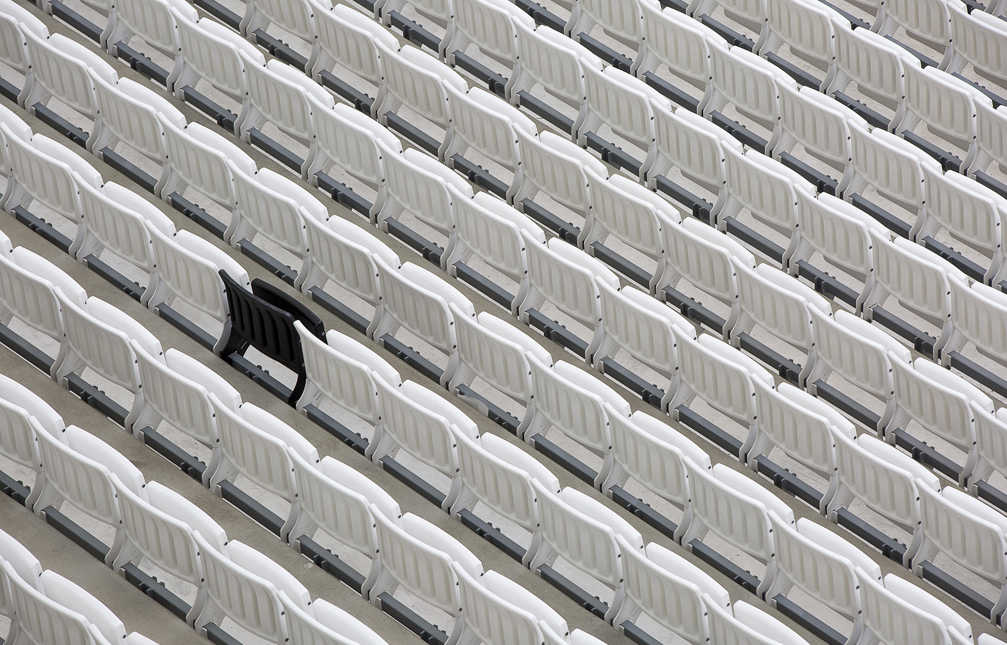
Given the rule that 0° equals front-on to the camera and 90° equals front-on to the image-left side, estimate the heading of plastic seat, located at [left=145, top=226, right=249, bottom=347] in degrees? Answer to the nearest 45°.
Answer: approximately 45°

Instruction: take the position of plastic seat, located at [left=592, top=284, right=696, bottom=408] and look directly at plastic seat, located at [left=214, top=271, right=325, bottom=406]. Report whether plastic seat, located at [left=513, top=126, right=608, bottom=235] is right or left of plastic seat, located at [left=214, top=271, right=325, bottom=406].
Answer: right
